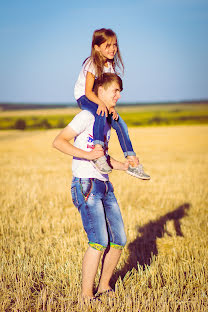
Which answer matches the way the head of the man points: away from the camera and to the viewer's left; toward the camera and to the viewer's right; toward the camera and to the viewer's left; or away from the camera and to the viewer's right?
toward the camera and to the viewer's right

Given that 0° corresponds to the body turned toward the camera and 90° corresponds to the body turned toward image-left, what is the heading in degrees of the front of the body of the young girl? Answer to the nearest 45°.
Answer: approximately 315°
